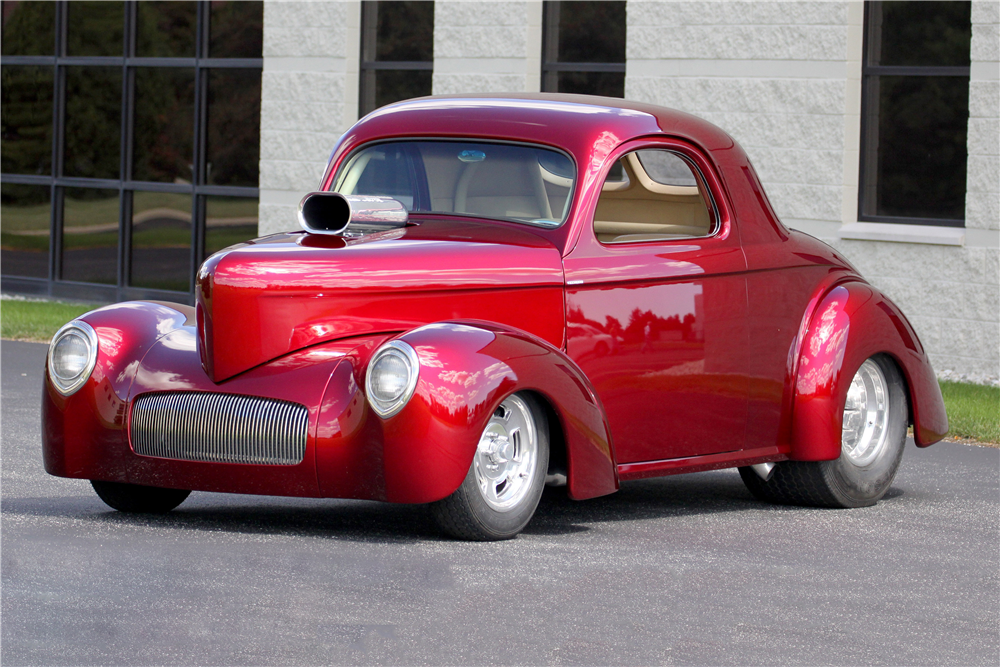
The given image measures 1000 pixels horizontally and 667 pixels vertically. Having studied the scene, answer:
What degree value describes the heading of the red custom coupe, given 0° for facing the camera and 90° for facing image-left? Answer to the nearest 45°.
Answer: approximately 45°

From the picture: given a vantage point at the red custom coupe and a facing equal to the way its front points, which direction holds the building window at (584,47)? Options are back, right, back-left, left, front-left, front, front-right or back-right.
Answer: back-right

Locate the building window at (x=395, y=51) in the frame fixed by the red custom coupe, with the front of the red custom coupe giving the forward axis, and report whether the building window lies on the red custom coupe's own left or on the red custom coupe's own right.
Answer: on the red custom coupe's own right

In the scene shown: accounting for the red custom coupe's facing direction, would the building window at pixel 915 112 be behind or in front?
behind
